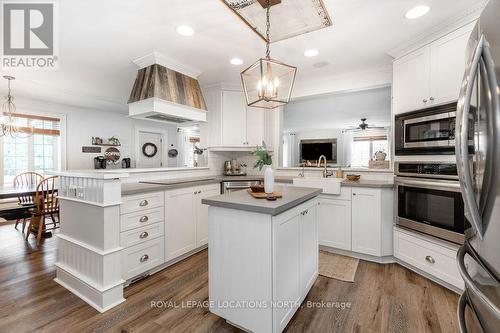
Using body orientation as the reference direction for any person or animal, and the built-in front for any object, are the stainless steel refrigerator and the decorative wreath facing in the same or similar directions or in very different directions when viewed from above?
very different directions

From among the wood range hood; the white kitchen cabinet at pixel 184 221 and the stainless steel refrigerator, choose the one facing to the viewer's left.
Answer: the stainless steel refrigerator

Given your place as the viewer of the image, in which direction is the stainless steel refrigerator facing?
facing to the left of the viewer

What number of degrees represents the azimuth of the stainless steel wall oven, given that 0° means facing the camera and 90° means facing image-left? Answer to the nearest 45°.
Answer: approximately 45°

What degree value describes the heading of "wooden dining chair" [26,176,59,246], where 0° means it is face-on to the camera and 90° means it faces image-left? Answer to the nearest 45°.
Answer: approximately 135°

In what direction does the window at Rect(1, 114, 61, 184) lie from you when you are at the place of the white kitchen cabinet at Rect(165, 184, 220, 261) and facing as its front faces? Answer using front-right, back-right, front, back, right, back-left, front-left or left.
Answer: back
